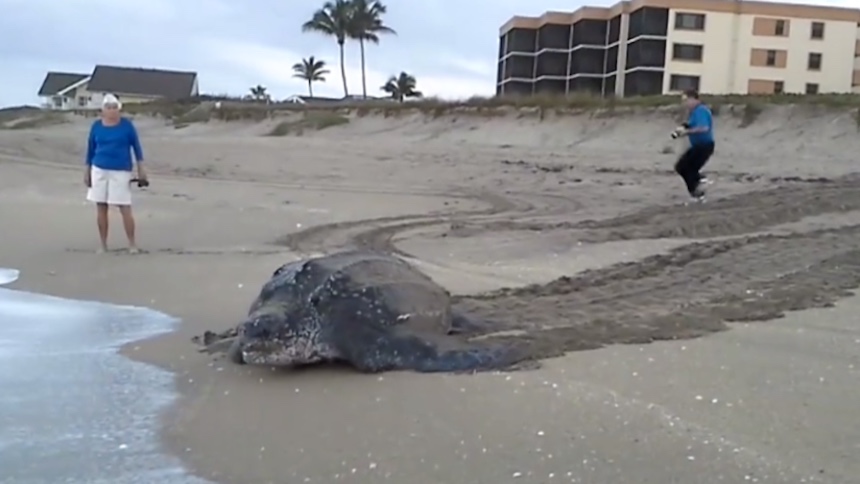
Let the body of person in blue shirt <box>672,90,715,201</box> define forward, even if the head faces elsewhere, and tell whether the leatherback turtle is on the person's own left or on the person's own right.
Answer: on the person's own left

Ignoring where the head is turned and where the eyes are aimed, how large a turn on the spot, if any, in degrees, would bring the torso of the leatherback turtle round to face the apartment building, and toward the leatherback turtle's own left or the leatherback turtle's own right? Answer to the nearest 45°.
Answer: approximately 180°

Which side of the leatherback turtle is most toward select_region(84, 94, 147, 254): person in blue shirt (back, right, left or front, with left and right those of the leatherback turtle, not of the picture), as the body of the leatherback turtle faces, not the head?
right

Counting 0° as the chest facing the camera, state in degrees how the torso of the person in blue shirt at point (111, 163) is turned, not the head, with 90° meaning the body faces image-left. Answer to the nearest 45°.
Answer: approximately 0°

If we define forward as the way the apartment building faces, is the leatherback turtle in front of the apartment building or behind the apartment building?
in front

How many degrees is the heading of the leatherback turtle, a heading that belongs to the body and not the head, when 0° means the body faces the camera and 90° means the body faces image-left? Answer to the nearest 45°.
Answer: approximately 45°

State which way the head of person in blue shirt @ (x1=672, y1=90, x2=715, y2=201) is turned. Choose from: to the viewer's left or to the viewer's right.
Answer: to the viewer's left

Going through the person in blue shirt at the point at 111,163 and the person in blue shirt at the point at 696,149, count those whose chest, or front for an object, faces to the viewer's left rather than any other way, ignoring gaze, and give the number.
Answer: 1

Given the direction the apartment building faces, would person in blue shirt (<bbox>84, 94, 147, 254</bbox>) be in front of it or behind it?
in front

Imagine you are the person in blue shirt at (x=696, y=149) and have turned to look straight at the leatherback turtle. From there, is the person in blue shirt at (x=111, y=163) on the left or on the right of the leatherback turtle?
right

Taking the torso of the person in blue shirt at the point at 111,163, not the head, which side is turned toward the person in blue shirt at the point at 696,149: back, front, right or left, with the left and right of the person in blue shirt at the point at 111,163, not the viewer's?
left

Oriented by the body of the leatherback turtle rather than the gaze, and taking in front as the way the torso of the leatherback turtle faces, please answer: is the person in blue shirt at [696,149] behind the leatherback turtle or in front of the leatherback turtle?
behind

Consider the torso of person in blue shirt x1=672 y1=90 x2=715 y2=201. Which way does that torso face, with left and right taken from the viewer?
facing to the left of the viewer

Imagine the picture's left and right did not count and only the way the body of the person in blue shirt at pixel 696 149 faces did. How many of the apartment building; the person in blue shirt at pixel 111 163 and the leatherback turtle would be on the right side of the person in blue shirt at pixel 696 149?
1
